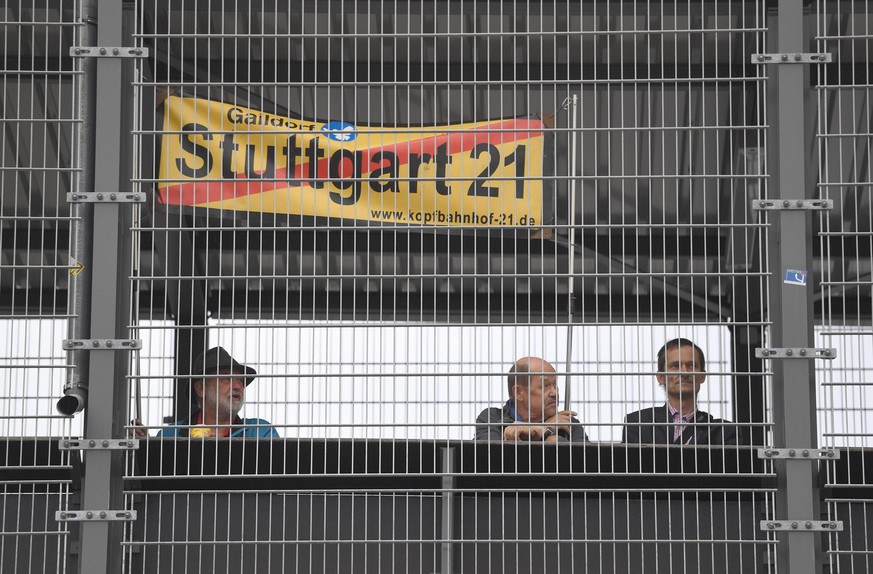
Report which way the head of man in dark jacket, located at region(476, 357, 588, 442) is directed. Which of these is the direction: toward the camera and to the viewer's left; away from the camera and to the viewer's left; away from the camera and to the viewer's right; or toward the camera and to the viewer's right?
toward the camera and to the viewer's right

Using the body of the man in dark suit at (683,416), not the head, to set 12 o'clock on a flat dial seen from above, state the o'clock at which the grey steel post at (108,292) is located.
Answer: The grey steel post is roughly at 2 o'clock from the man in dark suit.

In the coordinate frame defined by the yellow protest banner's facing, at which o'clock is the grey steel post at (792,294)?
The grey steel post is roughly at 10 o'clock from the yellow protest banner.

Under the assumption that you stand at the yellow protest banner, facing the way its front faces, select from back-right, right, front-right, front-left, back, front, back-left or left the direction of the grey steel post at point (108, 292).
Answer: front-right

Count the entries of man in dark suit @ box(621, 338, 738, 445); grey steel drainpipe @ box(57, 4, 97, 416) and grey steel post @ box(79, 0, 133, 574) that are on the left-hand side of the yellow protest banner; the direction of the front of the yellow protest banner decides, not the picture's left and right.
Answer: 1

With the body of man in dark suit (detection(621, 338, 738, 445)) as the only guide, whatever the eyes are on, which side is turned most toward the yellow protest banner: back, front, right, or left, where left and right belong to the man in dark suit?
right

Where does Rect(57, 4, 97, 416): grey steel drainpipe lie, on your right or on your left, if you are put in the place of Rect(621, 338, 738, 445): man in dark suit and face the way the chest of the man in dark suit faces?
on your right

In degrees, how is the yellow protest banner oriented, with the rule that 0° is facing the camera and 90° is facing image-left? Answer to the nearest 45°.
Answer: approximately 0°

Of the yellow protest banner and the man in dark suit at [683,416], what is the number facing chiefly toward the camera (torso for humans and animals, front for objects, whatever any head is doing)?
2

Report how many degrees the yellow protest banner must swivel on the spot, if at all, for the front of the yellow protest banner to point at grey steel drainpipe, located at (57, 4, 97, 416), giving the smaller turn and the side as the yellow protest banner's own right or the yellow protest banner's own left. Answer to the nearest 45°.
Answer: approximately 45° to the yellow protest banner's own right
